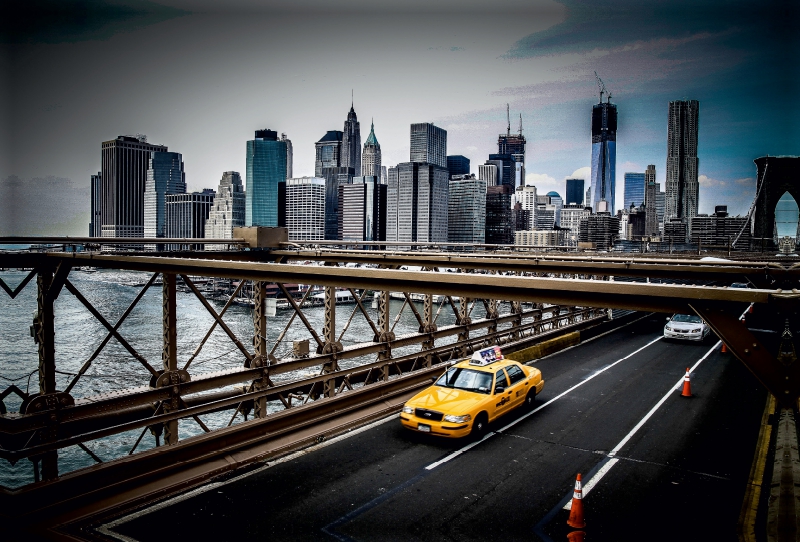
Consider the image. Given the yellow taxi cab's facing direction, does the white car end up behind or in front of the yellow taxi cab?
behind

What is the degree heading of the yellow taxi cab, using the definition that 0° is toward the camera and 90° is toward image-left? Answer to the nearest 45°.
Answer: approximately 45°

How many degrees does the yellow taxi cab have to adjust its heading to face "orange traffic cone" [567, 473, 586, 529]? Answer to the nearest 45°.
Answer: approximately 45° to its left

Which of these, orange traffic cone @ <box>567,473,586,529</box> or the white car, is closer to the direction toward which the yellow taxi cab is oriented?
the orange traffic cone
